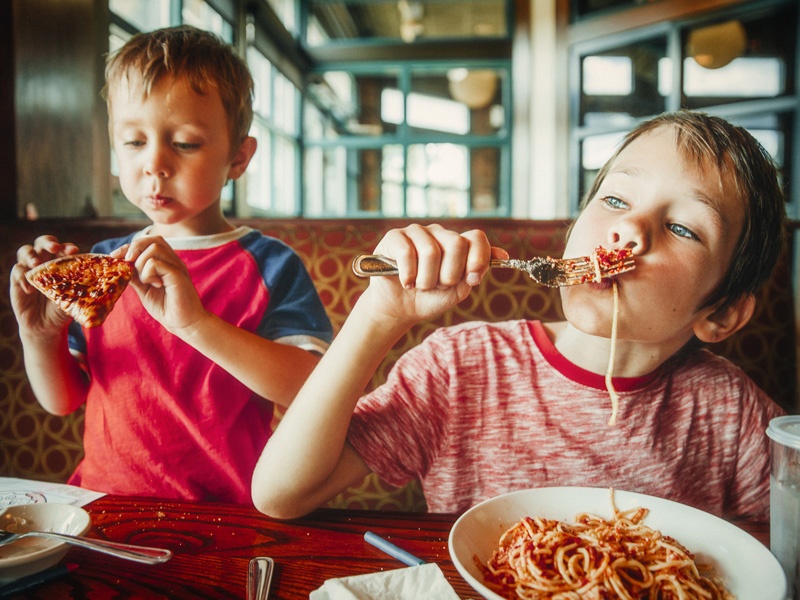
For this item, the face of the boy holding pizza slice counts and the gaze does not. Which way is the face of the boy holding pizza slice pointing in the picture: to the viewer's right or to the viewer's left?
to the viewer's left

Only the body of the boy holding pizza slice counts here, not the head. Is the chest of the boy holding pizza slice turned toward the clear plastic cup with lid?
no

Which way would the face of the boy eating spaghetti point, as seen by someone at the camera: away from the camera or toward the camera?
toward the camera

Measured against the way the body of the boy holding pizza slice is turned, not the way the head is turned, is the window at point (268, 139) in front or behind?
behind

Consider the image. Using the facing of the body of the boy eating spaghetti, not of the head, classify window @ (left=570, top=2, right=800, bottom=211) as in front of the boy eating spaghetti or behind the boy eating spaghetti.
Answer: behind

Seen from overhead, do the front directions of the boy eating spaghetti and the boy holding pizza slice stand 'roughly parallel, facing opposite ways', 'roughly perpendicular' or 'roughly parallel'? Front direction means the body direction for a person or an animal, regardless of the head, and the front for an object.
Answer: roughly parallel

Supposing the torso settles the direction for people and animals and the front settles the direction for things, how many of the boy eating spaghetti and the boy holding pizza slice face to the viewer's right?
0

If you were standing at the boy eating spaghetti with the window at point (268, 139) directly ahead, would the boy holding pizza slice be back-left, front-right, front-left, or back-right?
front-left

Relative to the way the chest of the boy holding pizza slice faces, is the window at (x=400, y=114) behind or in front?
behind

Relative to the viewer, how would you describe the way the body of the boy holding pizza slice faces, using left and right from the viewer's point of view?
facing the viewer and to the left of the viewer

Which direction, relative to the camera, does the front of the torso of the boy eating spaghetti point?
toward the camera

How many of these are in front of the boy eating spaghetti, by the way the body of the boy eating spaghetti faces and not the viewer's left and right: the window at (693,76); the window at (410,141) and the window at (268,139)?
0

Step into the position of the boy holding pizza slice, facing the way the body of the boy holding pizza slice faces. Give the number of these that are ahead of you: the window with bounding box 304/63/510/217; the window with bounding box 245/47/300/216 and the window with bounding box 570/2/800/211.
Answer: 0
